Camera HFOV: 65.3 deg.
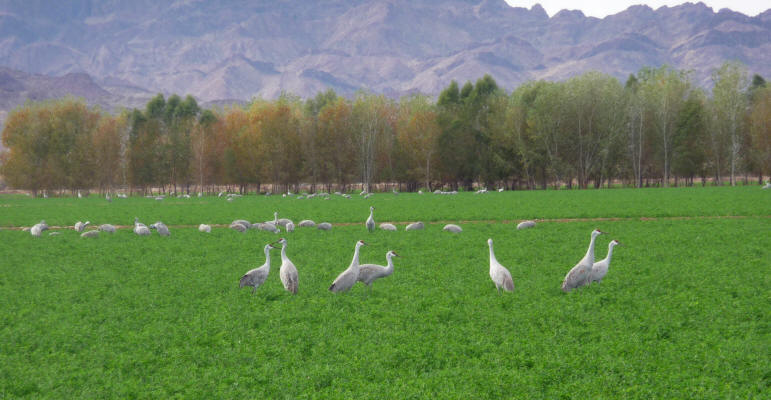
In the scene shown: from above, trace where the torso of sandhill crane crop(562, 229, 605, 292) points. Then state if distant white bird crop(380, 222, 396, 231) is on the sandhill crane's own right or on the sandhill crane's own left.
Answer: on the sandhill crane's own left

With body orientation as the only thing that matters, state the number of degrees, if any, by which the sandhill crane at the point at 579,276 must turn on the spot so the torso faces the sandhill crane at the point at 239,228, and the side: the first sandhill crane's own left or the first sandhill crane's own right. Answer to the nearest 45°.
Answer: approximately 135° to the first sandhill crane's own left

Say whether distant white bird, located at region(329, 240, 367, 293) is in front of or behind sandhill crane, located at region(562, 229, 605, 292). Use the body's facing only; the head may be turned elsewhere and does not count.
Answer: behind

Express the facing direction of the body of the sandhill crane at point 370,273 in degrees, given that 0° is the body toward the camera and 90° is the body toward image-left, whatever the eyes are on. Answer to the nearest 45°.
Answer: approximately 270°

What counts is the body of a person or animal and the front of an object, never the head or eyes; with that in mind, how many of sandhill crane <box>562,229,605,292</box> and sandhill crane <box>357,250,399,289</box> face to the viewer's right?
2

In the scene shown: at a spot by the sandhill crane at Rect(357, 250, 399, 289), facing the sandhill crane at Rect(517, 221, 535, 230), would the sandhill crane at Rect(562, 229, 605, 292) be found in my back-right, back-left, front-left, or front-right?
front-right

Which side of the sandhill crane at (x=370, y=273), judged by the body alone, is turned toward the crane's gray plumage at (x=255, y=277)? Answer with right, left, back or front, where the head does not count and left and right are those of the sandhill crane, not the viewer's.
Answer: back

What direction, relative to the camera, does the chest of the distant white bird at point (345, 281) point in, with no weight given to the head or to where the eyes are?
to the viewer's right

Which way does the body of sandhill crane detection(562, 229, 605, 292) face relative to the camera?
to the viewer's right

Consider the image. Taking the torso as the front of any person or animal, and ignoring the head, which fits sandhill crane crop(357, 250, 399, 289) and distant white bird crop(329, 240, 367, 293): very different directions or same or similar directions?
same or similar directions

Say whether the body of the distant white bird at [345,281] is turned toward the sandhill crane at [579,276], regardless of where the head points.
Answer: yes

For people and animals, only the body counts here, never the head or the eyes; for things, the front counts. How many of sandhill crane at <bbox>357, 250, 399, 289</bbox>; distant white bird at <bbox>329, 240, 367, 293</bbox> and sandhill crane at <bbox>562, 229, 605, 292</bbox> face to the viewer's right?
3

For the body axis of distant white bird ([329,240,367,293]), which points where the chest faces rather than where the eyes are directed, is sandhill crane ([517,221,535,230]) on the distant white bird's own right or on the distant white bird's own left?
on the distant white bird's own left

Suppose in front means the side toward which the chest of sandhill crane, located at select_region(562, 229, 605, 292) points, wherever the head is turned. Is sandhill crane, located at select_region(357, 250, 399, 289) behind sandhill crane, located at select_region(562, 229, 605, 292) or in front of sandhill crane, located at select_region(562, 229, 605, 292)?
behind

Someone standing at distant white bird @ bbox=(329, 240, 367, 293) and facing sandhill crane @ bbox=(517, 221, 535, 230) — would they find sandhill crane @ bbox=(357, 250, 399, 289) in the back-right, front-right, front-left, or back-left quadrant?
front-right
